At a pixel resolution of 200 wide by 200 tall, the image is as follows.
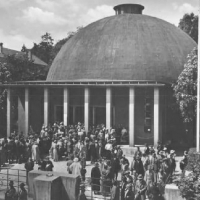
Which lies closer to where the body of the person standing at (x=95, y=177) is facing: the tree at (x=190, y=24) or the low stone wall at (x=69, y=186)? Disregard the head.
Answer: the tree

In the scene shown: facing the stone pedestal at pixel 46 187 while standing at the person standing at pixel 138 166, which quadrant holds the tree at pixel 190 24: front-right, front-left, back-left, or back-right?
back-right

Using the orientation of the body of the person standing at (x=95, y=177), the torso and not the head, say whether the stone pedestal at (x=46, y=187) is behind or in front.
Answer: behind

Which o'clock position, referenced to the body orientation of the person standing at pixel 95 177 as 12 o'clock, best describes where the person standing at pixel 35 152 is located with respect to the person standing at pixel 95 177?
the person standing at pixel 35 152 is roughly at 11 o'clock from the person standing at pixel 95 177.

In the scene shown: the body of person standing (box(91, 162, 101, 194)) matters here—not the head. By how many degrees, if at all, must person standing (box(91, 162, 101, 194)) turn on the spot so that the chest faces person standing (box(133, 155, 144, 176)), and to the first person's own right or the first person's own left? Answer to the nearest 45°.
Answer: approximately 45° to the first person's own right

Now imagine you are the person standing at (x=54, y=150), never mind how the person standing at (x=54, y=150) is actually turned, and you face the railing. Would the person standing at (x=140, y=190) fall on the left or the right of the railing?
left

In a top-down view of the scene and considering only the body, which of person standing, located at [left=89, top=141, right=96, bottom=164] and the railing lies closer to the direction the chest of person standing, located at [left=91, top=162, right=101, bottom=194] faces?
the person standing

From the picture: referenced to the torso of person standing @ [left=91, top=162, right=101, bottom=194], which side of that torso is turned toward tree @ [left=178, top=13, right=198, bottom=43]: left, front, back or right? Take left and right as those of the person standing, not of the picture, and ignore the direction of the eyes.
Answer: front

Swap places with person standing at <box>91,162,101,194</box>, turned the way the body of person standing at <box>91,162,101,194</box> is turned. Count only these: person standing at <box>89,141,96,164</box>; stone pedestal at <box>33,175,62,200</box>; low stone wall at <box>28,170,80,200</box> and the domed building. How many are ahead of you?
2

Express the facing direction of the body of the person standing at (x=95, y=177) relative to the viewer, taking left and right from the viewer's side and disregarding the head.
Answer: facing away from the viewer

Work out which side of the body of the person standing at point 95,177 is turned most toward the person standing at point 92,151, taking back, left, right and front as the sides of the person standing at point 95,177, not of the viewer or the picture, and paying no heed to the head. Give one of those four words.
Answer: front
